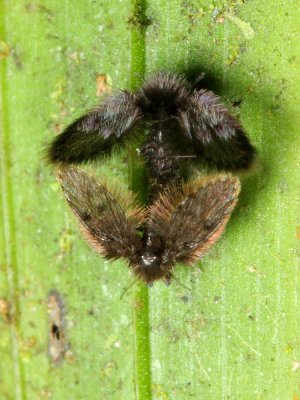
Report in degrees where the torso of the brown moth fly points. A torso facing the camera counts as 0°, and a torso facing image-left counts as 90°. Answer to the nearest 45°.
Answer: approximately 0°

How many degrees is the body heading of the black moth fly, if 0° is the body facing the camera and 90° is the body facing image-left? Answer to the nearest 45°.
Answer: approximately 180°

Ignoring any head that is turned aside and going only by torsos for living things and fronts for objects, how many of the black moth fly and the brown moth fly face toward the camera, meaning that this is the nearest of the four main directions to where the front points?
1

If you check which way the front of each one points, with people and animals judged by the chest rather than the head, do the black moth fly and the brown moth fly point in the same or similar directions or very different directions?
very different directions
